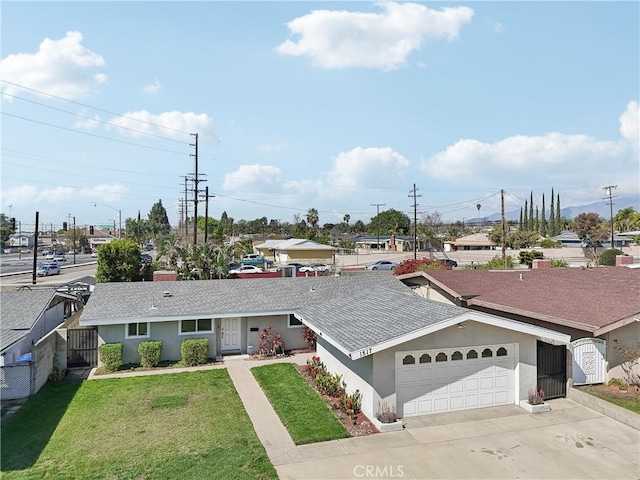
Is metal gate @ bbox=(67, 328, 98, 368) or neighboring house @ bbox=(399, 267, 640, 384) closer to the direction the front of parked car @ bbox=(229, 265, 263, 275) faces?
the metal gate

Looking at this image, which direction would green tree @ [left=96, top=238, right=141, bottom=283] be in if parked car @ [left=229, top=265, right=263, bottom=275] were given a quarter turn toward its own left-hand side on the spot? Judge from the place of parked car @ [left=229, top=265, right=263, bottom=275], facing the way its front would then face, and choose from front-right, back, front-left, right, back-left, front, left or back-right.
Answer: front-right

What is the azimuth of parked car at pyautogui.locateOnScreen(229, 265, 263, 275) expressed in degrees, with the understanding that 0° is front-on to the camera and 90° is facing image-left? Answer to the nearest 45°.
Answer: approximately 90°

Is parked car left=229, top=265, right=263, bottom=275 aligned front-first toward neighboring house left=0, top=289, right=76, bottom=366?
no

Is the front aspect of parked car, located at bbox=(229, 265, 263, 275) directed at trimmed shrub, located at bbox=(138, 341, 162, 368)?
no

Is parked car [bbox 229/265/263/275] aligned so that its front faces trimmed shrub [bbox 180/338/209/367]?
no

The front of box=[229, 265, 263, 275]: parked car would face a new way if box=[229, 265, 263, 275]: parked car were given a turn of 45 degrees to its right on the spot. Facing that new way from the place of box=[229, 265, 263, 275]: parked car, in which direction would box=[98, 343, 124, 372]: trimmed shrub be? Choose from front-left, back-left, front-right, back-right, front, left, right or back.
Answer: back-left

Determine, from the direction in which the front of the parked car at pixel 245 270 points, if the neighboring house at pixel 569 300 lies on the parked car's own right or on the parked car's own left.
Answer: on the parked car's own left
